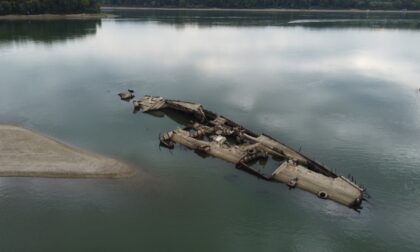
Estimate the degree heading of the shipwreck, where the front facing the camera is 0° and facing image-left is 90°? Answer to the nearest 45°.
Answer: approximately 315°
